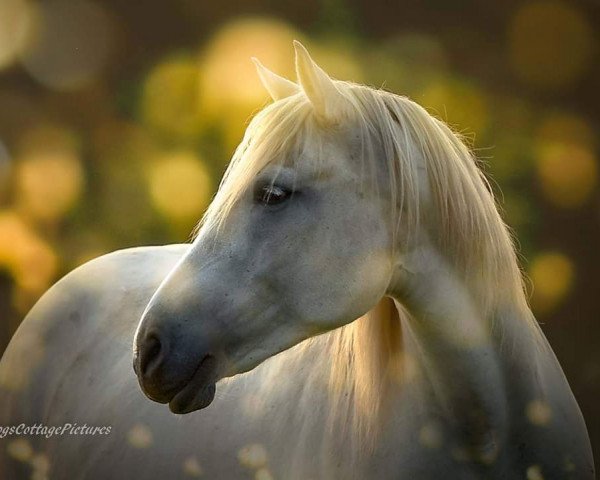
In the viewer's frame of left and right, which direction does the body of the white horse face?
facing the viewer and to the right of the viewer
